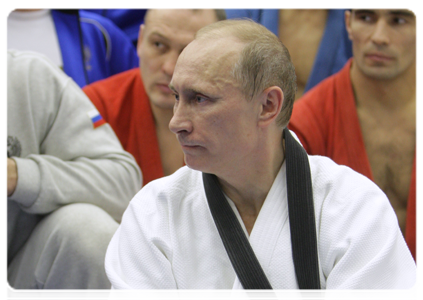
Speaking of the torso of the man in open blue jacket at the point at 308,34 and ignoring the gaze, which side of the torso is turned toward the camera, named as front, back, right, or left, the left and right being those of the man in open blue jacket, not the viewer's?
front

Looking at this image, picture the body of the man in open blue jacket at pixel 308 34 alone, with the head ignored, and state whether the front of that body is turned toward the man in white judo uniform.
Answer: yes

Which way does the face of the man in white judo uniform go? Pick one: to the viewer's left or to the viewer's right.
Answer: to the viewer's left

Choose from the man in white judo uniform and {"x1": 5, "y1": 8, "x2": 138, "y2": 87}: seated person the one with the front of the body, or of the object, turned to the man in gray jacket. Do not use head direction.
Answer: the seated person

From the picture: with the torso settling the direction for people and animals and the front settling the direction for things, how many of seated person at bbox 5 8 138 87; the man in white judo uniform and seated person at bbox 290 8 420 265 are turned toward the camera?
3

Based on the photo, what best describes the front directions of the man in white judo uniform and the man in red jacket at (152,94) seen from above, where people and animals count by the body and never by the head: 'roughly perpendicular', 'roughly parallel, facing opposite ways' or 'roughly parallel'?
roughly parallel

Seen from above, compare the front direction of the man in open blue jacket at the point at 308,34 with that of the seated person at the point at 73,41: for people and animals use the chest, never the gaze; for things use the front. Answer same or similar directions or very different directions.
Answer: same or similar directions

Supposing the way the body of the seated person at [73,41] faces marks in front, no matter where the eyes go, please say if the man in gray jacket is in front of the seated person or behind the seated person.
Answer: in front

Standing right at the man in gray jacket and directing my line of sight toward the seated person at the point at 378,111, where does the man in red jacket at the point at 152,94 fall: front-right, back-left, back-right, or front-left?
front-left

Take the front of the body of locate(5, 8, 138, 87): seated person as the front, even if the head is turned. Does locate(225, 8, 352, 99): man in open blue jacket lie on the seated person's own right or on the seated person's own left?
on the seated person's own left

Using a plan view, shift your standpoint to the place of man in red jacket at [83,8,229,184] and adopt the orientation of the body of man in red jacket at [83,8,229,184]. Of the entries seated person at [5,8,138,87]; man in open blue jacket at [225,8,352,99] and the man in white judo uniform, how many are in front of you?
1

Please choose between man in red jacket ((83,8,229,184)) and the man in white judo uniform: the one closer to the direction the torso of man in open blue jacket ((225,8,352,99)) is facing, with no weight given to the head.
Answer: the man in white judo uniform

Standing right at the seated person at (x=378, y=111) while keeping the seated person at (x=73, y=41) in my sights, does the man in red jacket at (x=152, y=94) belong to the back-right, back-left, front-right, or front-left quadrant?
front-left

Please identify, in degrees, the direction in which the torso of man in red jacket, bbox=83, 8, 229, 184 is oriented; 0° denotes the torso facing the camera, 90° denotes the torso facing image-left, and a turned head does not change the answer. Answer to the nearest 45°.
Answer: approximately 0°

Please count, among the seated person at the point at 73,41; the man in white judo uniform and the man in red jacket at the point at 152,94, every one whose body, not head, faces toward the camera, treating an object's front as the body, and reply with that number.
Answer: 3

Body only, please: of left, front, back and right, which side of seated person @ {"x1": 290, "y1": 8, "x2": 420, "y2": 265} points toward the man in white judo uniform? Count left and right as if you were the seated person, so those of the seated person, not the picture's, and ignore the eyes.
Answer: front
